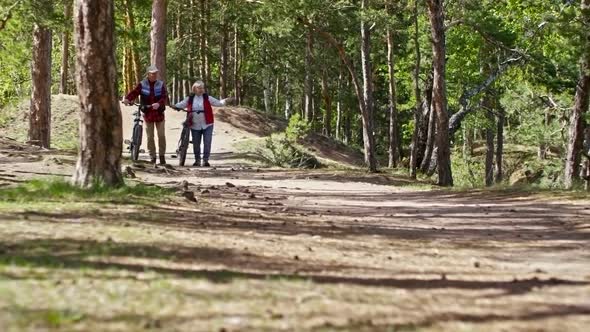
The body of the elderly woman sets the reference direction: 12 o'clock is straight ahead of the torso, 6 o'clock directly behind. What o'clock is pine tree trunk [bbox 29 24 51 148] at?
The pine tree trunk is roughly at 4 o'clock from the elderly woman.

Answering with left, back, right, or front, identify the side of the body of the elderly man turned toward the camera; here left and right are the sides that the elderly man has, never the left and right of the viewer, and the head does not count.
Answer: front

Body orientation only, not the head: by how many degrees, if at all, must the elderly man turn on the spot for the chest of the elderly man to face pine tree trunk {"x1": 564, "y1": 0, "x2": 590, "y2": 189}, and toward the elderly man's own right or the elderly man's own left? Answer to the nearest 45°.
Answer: approximately 90° to the elderly man's own left

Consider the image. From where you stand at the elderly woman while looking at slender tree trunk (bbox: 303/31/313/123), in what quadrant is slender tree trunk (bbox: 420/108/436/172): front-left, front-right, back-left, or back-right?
front-right

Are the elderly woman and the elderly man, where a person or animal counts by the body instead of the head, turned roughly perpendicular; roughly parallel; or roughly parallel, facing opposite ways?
roughly parallel
